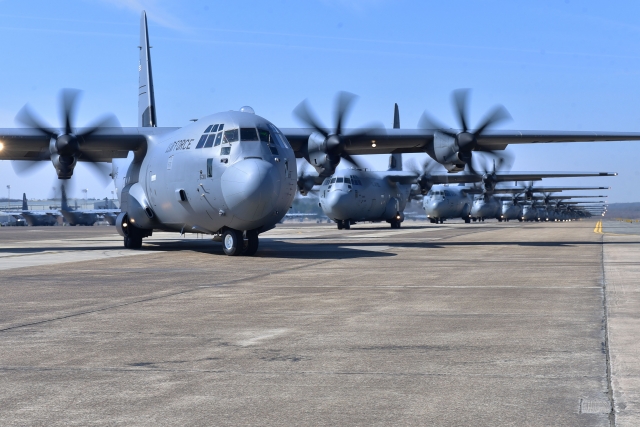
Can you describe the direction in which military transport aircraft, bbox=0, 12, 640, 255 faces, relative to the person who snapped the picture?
facing the viewer
